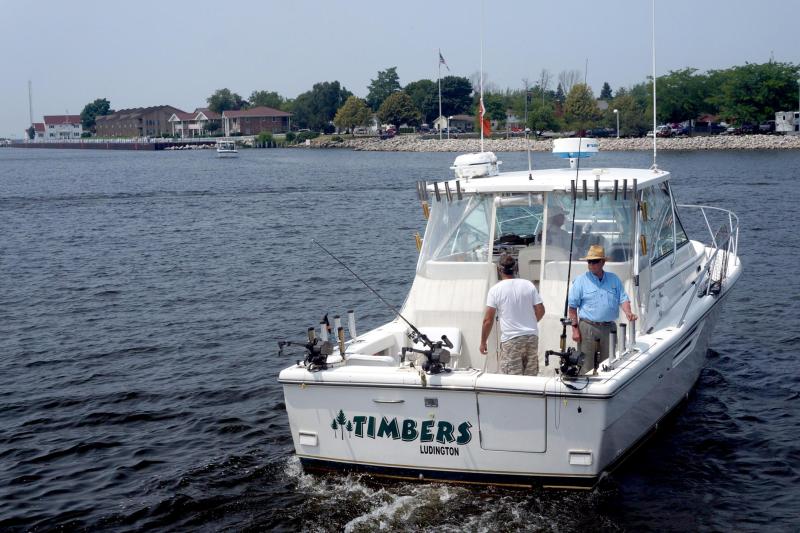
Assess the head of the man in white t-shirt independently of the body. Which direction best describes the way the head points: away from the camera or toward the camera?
away from the camera

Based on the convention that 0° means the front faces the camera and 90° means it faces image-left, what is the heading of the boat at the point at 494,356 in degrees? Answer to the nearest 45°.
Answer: approximately 225°

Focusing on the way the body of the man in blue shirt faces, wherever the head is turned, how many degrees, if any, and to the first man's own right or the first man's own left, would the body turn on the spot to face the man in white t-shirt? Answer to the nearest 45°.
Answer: approximately 45° to the first man's own right
